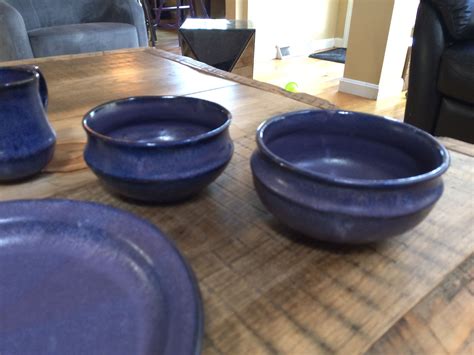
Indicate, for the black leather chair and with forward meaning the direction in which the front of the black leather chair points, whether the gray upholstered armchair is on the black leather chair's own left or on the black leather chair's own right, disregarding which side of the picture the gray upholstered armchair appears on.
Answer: on the black leather chair's own right

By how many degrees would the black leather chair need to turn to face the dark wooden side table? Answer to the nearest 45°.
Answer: approximately 45° to its right

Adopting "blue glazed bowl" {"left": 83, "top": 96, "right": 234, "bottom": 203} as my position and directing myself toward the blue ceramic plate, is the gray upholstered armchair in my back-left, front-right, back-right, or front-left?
back-right

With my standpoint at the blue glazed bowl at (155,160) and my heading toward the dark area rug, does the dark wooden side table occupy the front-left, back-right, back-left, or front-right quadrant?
front-left

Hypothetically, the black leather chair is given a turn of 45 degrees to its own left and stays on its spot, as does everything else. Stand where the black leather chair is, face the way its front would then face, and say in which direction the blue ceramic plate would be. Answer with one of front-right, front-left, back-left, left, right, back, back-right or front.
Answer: front

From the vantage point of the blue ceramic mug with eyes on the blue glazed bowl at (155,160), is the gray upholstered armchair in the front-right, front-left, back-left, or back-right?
back-left

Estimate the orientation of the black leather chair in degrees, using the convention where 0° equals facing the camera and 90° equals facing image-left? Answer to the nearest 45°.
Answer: approximately 45°

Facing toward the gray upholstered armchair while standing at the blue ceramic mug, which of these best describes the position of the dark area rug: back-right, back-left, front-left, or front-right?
front-right

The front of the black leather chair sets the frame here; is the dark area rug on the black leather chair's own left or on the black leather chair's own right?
on the black leather chair's own right

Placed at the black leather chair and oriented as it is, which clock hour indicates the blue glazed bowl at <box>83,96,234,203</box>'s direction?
The blue glazed bowl is roughly at 11 o'clock from the black leather chair.

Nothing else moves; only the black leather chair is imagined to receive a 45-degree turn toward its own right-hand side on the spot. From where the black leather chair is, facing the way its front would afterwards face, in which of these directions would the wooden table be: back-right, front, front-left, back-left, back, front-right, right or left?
left

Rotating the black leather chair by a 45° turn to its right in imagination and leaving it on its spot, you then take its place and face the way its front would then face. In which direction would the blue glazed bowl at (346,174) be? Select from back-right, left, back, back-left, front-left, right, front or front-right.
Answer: left
